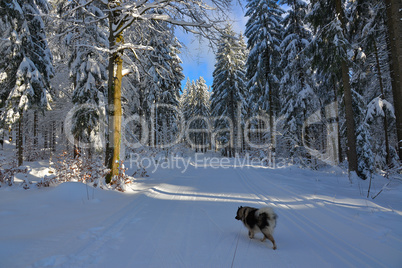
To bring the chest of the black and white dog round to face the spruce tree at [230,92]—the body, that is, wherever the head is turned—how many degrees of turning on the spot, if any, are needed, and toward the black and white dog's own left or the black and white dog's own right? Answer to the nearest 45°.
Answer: approximately 45° to the black and white dog's own right

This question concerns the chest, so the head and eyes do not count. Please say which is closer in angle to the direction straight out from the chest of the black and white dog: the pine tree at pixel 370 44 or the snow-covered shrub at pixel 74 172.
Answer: the snow-covered shrub

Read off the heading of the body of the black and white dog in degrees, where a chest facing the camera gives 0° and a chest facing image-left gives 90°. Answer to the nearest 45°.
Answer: approximately 135°

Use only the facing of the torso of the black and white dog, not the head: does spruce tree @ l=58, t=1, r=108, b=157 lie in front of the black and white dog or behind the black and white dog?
in front

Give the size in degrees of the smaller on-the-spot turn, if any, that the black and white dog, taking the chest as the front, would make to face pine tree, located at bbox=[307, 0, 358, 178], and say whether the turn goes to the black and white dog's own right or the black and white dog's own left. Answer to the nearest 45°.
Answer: approximately 90° to the black and white dog's own right

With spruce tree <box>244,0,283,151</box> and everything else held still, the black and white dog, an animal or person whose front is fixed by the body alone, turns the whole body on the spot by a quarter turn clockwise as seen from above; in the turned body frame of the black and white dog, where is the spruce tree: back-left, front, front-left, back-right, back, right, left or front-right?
front-left

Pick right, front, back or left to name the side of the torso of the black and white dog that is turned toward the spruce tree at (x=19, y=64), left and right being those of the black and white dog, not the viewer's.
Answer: front

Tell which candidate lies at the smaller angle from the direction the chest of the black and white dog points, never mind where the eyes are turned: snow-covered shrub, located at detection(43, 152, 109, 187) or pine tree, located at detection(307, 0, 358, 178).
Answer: the snow-covered shrub

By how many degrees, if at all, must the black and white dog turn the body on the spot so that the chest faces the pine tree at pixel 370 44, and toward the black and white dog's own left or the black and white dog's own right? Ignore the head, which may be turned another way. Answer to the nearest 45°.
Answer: approximately 90° to the black and white dog's own right
